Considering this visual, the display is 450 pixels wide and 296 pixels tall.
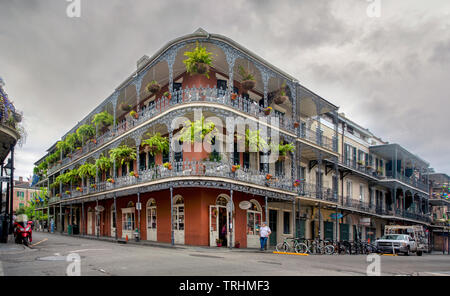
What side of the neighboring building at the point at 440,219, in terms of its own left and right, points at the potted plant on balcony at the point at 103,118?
right

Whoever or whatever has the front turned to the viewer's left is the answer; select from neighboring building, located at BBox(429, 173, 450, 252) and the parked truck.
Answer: the parked truck

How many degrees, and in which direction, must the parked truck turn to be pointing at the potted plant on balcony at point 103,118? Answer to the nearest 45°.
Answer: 0° — it already faces it

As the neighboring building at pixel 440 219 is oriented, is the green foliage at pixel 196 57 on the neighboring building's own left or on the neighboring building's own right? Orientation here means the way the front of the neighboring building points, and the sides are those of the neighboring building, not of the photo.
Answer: on the neighboring building's own right

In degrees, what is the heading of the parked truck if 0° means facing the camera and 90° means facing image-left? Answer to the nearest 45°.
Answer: approximately 90°

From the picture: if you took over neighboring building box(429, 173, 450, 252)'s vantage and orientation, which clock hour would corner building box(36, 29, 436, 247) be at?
The corner building is roughly at 2 o'clock from the neighboring building.
